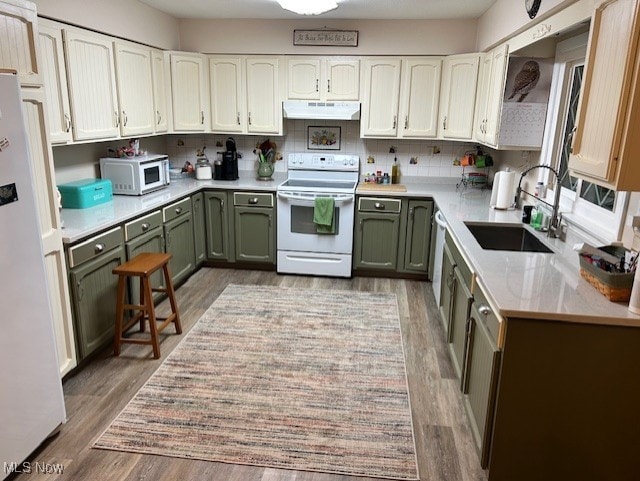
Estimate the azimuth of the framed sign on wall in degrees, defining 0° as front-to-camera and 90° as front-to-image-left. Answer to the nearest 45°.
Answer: approximately 0°

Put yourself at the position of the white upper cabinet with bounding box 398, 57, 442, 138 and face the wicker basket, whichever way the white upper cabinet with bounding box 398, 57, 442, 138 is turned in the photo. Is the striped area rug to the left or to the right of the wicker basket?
right

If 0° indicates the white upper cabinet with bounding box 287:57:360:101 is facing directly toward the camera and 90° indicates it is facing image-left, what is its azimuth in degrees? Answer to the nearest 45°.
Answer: approximately 0°

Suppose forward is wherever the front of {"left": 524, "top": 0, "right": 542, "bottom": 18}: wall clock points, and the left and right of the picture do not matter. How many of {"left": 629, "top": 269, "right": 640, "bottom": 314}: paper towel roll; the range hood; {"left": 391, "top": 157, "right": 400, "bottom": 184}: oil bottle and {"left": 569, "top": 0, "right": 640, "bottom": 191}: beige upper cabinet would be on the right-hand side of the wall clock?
2

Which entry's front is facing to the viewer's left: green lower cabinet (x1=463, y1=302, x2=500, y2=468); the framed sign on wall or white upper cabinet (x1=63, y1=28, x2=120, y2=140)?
the green lower cabinet

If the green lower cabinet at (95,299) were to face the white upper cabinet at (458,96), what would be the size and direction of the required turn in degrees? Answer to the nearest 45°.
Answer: approximately 45° to its left

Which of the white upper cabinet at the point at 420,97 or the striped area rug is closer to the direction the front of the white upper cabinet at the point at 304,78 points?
the striped area rug

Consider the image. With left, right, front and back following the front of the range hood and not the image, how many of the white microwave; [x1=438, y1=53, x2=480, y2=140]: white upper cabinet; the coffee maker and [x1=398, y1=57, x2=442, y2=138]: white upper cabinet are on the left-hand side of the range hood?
2

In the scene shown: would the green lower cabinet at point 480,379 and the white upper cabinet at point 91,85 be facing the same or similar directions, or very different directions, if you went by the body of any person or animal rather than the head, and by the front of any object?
very different directions

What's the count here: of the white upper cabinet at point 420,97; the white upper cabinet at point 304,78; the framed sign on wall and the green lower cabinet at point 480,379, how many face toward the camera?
3

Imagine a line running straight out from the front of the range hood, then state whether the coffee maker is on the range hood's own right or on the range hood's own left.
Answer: on the range hood's own right

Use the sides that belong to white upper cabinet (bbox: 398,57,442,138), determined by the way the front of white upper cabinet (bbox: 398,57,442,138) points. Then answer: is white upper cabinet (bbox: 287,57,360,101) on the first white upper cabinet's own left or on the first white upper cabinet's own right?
on the first white upper cabinet's own right
